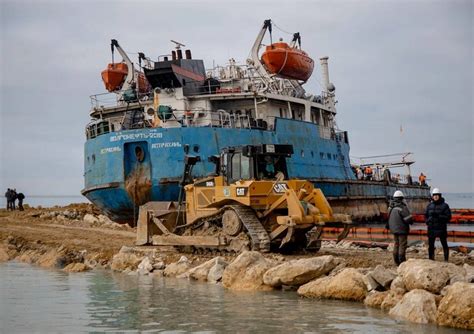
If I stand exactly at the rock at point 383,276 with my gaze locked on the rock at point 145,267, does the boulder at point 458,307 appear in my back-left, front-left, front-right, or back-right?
back-left

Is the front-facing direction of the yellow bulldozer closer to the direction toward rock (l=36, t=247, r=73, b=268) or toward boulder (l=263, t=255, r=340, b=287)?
the rock

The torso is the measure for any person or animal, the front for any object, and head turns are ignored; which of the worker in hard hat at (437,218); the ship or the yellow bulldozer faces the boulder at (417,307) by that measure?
the worker in hard hat

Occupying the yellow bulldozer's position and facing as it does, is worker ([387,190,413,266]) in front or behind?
behind

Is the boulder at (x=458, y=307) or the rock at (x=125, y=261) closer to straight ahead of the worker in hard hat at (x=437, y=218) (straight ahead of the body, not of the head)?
the boulder

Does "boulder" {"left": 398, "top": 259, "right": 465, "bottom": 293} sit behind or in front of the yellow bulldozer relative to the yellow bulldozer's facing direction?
behind

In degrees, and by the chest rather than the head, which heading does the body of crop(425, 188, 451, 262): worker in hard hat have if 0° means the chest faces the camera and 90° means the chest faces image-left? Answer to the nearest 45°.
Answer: approximately 0°

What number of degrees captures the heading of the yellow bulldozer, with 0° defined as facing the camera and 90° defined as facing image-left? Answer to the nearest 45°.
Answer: approximately 135°

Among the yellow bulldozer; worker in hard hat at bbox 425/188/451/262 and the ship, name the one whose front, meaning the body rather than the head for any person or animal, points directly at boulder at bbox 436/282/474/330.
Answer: the worker in hard hat

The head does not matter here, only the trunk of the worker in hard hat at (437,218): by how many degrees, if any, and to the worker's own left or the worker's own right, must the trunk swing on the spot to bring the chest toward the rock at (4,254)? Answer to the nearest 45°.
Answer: approximately 90° to the worker's own right

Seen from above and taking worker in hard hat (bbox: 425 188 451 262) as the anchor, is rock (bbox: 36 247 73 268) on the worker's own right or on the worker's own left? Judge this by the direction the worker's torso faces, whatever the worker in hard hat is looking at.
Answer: on the worker's own right
